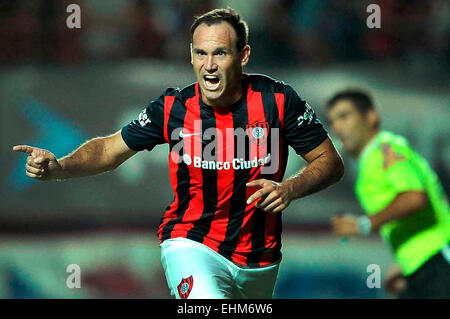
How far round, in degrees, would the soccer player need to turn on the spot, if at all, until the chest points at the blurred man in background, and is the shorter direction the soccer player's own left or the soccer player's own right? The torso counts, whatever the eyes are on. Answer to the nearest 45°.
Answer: approximately 135° to the soccer player's own left

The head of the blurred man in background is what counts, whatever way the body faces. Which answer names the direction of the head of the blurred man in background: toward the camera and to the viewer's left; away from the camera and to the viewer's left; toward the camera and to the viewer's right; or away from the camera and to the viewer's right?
toward the camera and to the viewer's left

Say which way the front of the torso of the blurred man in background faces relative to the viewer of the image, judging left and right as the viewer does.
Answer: facing to the left of the viewer

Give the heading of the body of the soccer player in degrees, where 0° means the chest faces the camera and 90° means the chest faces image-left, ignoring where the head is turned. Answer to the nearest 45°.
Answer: approximately 0°

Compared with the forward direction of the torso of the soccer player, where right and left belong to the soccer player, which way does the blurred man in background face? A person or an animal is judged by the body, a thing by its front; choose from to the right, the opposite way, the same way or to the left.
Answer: to the right

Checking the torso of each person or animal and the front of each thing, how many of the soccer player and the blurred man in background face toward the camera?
1
